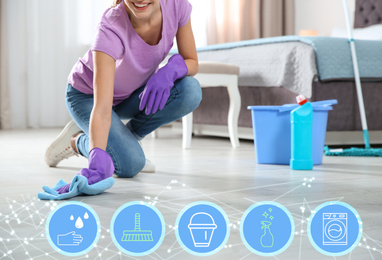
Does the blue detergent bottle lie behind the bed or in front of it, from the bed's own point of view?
in front

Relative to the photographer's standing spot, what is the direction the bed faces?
facing the viewer and to the left of the viewer

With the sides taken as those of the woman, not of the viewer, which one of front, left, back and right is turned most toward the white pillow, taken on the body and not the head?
left

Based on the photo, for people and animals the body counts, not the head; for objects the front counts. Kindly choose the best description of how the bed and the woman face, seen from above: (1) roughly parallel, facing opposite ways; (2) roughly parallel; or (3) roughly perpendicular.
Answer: roughly perpendicular

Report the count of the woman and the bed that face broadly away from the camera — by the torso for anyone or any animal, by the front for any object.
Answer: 0

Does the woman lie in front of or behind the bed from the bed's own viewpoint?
in front

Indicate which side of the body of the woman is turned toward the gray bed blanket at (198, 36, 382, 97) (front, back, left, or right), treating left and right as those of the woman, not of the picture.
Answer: left

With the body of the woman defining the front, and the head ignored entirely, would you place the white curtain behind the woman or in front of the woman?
behind
